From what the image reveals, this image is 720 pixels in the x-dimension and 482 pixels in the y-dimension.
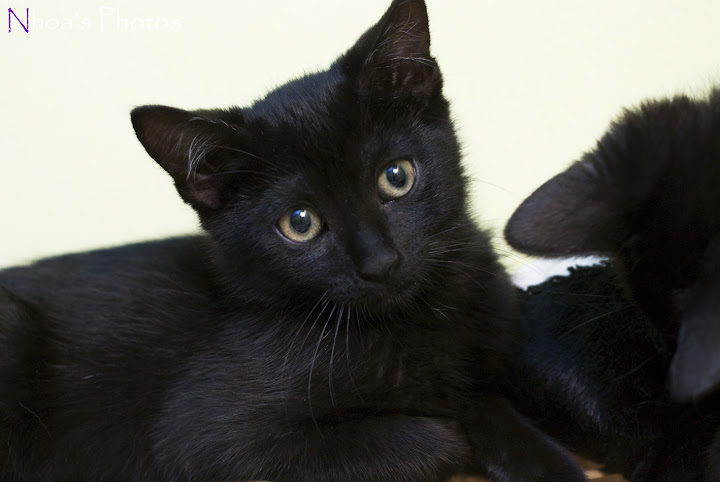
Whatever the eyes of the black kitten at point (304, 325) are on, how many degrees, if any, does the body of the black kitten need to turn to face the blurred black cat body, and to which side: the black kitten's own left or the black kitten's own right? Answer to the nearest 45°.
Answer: approximately 45° to the black kitten's own left

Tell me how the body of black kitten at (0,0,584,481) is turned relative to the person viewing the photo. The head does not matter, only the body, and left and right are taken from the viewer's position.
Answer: facing the viewer and to the right of the viewer
